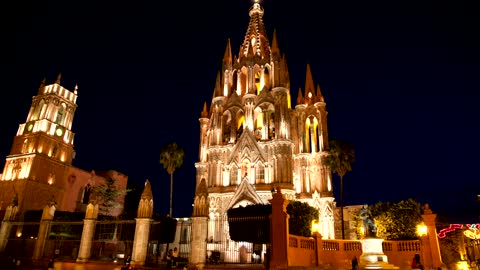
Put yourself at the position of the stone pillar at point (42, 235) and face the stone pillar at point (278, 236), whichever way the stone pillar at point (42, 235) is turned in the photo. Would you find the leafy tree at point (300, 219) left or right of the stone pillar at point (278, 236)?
left
